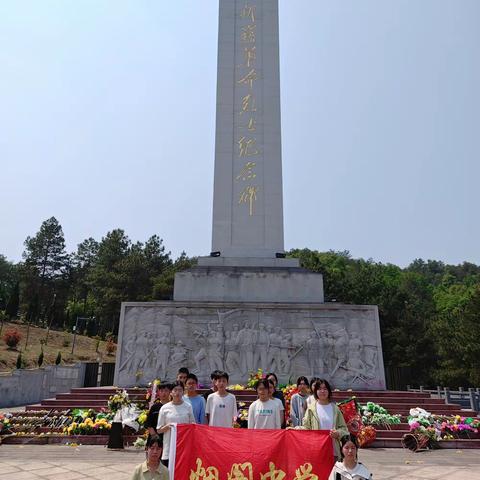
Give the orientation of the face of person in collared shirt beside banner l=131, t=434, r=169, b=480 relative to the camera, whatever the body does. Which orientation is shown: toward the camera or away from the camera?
toward the camera

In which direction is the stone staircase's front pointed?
toward the camera

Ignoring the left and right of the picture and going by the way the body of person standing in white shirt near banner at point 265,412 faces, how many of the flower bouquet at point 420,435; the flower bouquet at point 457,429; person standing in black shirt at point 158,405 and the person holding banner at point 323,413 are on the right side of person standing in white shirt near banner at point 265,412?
1

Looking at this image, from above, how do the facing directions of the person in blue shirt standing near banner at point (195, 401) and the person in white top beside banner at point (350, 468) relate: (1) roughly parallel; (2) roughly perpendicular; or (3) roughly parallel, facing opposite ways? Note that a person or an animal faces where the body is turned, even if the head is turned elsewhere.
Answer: roughly parallel

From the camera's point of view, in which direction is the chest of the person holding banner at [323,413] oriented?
toward the camera

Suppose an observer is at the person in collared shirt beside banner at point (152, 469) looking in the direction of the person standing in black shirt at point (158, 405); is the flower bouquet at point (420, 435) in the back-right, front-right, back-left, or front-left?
front-right

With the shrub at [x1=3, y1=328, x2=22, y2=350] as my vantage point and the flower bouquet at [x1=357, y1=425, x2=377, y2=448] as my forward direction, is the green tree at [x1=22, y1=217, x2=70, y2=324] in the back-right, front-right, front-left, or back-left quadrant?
back-left

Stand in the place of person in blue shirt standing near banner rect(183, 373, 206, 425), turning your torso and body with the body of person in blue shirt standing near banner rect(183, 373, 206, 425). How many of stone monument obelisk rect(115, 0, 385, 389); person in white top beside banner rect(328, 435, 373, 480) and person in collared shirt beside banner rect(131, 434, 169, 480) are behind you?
1

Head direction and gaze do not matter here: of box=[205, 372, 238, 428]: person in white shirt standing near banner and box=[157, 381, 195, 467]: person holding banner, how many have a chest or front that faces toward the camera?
2

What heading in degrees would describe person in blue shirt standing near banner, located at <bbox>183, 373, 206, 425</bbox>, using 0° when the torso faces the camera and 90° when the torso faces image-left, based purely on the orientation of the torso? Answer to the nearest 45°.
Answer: approximately 0°

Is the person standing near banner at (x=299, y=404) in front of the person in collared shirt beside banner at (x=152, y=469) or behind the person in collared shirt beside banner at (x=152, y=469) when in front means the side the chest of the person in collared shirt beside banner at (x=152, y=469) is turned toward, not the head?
behind

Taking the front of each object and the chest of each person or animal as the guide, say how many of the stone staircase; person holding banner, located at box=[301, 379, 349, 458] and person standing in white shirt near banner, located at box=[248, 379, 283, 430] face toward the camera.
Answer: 3

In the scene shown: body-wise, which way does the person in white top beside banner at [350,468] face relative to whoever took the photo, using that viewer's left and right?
facing the viewer
